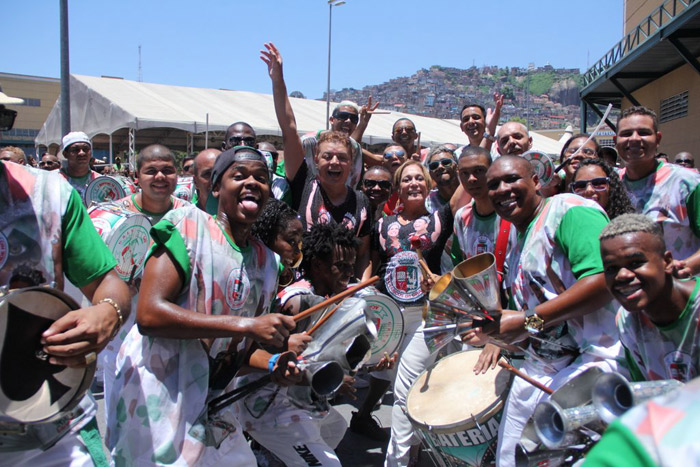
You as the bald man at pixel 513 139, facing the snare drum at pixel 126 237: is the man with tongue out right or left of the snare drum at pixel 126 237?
left

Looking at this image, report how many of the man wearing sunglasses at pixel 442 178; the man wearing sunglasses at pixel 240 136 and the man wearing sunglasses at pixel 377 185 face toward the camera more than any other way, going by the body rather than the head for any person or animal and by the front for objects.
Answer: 3

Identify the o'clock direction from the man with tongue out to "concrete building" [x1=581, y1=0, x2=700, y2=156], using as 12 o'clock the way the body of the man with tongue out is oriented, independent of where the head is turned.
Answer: The concrete building is roughly at 9 o'clock from the man with tongue out.

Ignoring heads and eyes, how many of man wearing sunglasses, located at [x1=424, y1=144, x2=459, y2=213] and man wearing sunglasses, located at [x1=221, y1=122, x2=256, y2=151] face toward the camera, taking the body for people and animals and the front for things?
2

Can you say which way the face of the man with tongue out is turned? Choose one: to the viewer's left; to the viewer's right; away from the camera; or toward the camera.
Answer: toward the camera

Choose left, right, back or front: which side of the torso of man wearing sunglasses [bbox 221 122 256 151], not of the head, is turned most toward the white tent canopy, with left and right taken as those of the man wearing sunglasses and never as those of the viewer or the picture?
back

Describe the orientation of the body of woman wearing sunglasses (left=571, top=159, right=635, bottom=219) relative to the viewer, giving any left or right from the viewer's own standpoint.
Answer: facing the viewer and to the left of the viewer

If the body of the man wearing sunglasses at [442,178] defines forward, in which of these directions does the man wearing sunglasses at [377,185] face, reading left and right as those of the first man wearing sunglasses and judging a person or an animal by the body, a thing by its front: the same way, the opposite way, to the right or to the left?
the same way

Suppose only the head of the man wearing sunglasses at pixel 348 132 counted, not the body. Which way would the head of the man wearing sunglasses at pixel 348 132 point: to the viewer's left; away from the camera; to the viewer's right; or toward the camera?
toward the camera

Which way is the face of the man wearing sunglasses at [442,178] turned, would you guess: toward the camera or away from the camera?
toward the camera

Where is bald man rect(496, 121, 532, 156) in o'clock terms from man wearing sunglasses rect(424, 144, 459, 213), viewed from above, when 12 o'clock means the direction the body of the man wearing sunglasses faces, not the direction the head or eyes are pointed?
The bald man is roughly at 8 o'clock from the man wearing sunglasses.

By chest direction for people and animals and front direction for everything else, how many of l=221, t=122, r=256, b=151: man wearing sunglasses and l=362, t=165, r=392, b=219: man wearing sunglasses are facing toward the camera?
2

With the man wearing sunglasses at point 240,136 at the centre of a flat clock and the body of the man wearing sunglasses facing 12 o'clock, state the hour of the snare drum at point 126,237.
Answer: The snare drum is roughly at 1 o'clock from the man wearing sunglasses.

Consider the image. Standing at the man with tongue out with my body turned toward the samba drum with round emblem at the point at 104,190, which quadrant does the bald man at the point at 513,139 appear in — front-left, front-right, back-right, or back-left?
front-right

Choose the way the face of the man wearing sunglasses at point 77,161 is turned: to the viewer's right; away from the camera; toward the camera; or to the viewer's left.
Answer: toward the camera

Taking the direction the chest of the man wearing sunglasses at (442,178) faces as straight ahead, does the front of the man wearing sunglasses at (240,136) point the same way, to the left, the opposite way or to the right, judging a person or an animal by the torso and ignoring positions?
the same way

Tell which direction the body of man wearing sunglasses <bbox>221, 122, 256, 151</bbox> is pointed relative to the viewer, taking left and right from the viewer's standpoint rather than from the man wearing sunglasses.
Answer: facing the viewer
